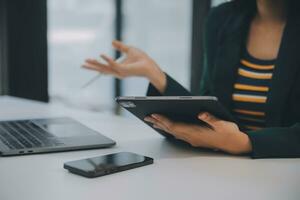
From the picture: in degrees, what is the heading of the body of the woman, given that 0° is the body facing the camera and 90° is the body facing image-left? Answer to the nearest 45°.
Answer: approximately 45°

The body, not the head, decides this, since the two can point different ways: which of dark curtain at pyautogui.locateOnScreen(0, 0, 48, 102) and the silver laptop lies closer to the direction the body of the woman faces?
the silver laptop

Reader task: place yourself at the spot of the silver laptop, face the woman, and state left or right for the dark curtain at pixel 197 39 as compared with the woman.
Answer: left

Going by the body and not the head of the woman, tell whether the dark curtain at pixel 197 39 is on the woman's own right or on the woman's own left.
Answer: on the woman's own right

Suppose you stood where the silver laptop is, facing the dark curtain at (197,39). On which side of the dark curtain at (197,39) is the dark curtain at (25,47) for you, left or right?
left

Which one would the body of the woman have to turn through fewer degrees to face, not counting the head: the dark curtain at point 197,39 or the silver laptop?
the silver laptop

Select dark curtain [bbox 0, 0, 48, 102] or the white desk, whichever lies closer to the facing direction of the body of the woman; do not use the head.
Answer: the white desk

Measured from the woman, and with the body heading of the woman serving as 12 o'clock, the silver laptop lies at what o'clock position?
The silver laptop is roughly at 2 o'clock from the woman.

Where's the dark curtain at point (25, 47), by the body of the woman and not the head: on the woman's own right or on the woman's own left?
on the woman's own right
